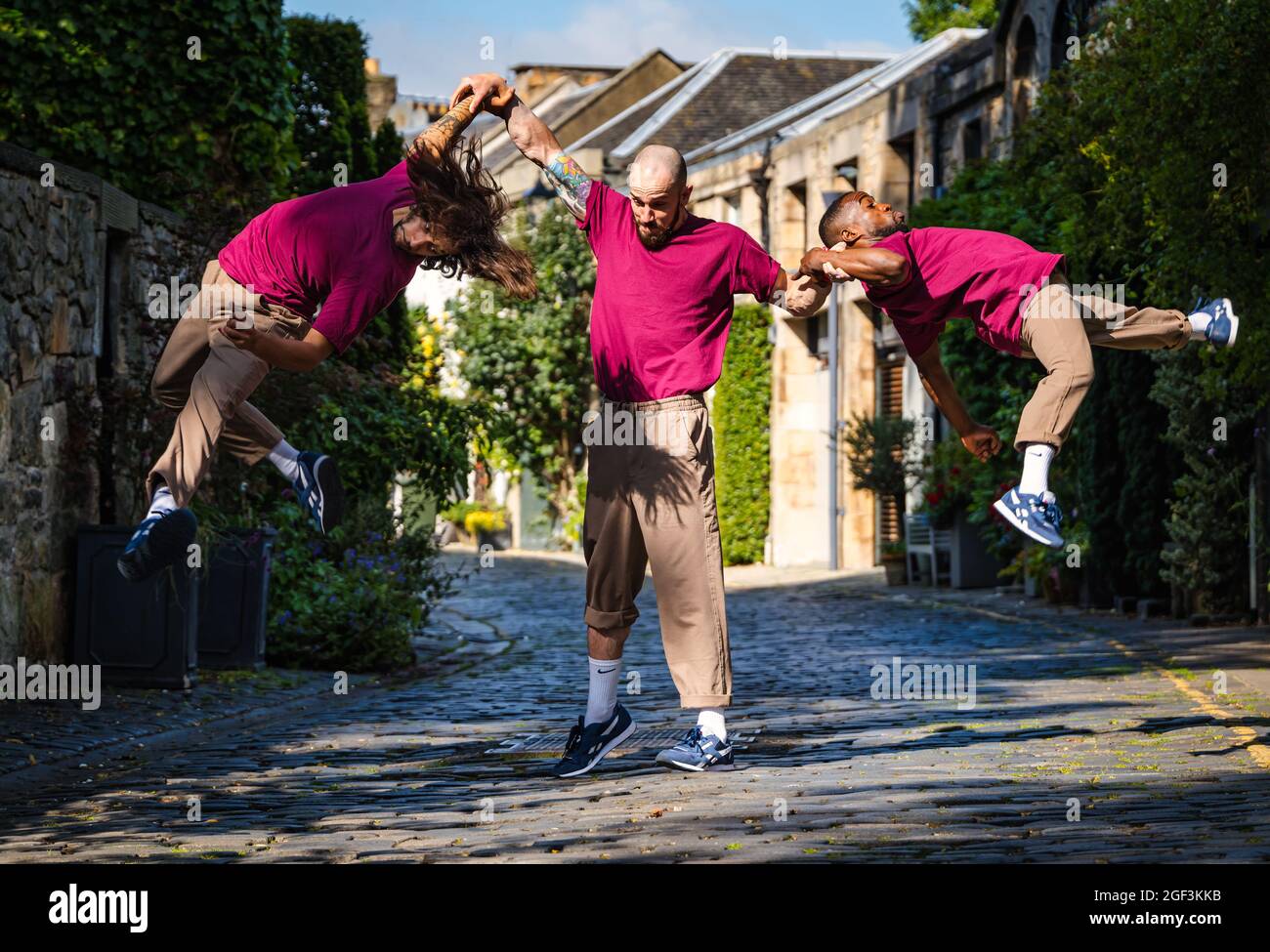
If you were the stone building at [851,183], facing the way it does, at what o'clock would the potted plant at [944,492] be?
The potted plant is roughly at 10 o'clock from the stone building.

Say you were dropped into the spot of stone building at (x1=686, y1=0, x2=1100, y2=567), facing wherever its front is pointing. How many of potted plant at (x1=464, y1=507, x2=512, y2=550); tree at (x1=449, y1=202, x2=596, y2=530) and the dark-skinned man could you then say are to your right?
2

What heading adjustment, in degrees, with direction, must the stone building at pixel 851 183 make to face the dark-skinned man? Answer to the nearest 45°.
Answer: approximately 45° to its left

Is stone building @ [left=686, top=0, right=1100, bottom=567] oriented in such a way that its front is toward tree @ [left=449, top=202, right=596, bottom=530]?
no

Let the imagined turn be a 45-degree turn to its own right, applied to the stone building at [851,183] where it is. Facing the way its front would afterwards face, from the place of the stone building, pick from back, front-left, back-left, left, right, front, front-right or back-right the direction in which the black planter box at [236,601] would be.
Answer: left

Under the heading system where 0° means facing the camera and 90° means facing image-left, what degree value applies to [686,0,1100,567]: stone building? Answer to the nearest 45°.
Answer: approximately 45°

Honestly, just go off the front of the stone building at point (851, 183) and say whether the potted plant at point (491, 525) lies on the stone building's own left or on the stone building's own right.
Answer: on the stone building's own right

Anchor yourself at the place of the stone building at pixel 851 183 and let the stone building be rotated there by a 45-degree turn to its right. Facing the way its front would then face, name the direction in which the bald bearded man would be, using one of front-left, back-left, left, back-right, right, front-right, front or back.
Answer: left

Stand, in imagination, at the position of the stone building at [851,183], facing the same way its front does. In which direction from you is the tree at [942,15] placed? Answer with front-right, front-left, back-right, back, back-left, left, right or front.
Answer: back-right

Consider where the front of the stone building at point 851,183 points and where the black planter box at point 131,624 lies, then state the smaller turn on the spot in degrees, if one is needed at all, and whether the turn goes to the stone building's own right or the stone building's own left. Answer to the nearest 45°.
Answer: approximately 45° to the stone building's own left

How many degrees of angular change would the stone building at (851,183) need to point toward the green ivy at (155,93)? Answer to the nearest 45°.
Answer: approximately 45° to its left
